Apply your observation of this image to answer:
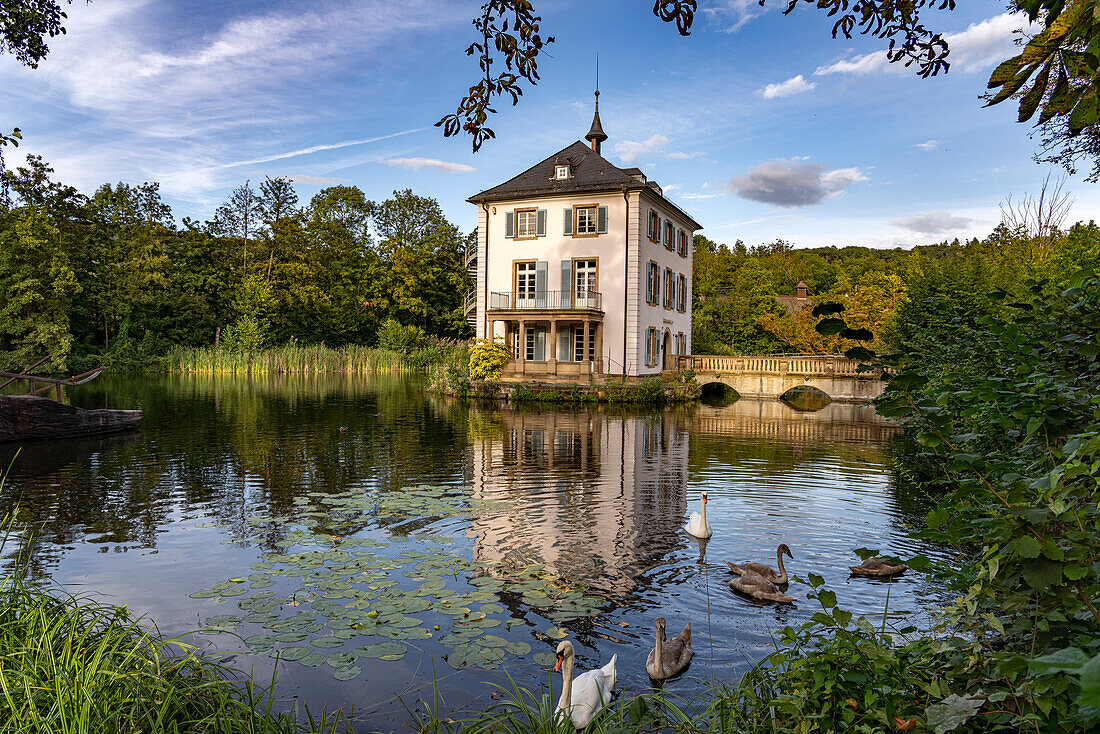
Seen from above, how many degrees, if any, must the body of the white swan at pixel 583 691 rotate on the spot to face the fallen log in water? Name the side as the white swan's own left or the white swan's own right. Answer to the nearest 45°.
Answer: approximately 90° to the white swan's own right

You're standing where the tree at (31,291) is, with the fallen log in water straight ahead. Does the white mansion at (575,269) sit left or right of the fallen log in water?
left

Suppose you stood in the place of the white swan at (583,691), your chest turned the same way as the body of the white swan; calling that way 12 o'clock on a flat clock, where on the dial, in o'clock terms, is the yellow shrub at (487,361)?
The yellow shrub is roughly at 4 o'clock from the white swan.

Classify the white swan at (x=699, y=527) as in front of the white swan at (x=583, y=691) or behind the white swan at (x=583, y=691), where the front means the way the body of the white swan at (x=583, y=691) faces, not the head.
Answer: behind

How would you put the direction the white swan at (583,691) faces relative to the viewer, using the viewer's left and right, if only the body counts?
facing the viewer and to the left of the viewer

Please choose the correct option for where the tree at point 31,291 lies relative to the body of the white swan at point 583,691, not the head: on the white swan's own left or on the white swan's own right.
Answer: on the white swan's own right
